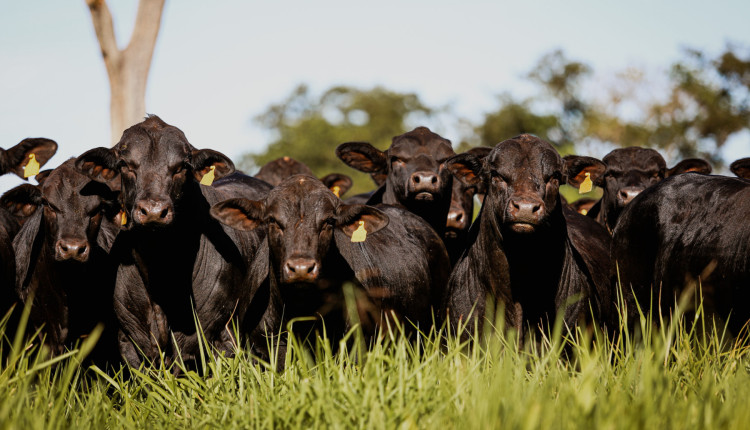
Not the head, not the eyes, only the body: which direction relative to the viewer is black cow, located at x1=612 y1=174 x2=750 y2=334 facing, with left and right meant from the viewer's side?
facing to the right of the viewer

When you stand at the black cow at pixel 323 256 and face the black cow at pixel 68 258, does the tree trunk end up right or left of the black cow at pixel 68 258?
right

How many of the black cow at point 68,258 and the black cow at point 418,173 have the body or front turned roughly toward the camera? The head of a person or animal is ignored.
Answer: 2

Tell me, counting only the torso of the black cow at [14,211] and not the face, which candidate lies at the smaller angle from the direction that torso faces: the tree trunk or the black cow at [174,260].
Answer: the black cow

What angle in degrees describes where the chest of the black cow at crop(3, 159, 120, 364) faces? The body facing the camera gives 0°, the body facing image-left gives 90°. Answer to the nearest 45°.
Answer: approximately 0°

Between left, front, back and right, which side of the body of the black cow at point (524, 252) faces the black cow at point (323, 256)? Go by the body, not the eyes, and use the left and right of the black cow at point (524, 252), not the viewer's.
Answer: right

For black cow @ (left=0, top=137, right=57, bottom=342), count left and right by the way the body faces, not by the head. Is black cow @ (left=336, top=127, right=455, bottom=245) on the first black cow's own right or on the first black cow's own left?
on the first black cow's own left

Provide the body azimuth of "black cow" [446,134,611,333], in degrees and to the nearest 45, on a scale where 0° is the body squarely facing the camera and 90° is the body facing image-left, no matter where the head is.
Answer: approximately 0°

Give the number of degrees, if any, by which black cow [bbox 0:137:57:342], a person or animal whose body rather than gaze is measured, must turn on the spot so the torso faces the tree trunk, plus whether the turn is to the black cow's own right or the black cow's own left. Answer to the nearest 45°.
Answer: approximately 180°
